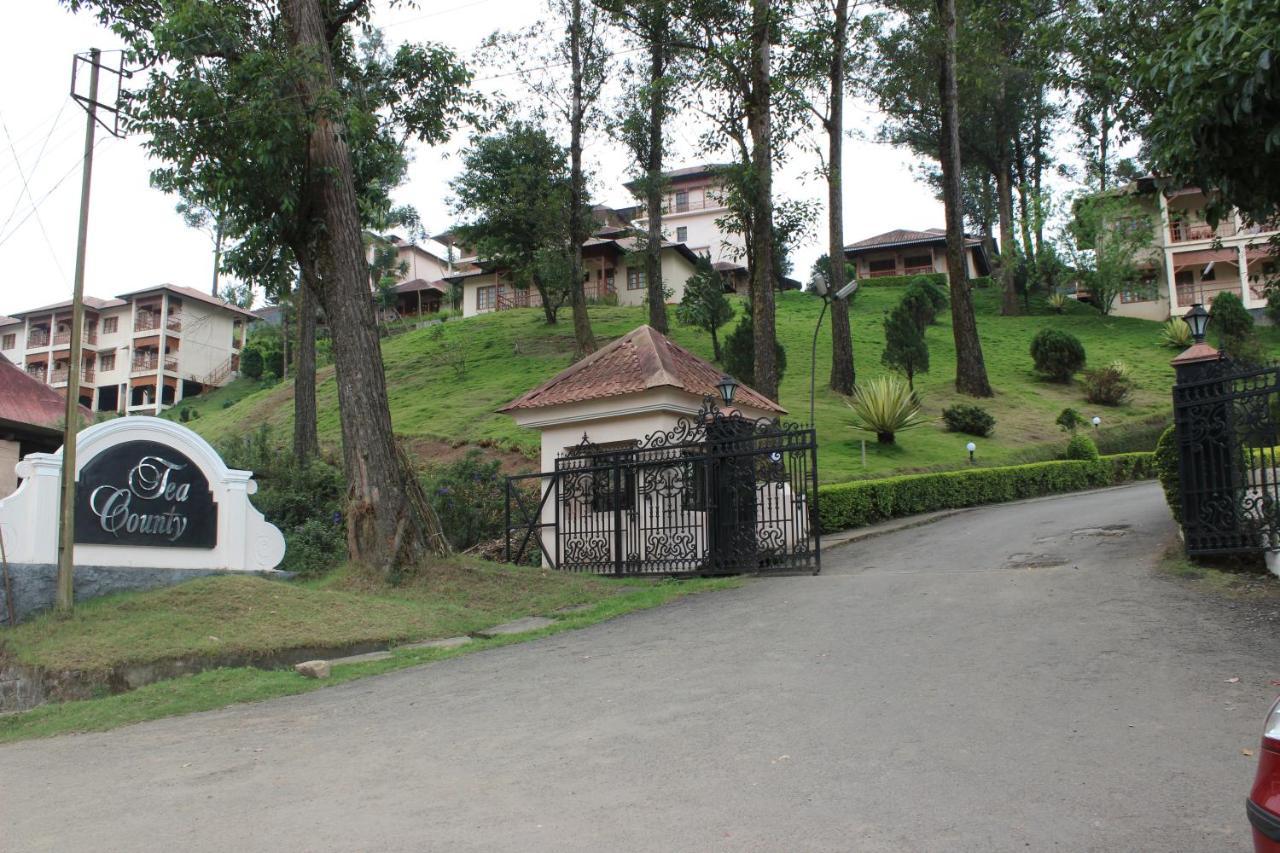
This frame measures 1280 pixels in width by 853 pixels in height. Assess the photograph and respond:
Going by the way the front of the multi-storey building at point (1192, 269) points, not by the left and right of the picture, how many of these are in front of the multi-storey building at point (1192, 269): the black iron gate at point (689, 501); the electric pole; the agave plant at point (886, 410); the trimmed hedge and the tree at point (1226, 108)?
5

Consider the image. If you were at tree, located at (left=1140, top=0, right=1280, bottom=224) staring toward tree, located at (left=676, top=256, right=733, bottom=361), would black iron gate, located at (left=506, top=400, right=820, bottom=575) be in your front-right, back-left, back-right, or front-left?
front-left

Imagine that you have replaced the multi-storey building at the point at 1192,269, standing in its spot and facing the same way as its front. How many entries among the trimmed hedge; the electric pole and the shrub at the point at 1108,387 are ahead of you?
3

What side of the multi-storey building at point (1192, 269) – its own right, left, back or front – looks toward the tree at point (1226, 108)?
front

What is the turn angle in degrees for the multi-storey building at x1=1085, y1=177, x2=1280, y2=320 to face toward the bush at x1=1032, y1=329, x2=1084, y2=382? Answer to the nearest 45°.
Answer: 0° — it already faces it

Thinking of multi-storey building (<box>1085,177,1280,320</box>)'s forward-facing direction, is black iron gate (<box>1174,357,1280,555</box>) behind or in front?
in front

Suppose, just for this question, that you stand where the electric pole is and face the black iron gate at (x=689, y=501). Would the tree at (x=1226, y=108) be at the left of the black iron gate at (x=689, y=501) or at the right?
right

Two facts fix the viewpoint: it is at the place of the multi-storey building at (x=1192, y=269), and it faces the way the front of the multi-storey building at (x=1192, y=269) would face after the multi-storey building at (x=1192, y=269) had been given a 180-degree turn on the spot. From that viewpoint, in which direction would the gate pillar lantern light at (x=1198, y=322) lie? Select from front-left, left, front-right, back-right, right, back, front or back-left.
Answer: back

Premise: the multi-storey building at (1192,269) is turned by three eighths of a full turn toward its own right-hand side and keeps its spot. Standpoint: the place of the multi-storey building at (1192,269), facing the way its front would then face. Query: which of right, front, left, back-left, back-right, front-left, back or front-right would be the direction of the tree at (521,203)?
left

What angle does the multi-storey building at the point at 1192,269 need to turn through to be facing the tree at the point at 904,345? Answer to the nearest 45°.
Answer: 0° — it already faces it

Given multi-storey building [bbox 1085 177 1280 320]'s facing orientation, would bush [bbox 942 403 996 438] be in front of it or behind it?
in front

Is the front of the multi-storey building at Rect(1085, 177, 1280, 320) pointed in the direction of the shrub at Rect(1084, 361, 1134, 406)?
yes

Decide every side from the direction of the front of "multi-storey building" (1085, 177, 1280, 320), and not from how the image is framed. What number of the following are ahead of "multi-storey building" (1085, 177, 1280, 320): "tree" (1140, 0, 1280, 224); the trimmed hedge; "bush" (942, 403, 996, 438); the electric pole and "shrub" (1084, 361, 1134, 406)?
5

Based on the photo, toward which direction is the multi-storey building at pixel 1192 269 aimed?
toward the camera

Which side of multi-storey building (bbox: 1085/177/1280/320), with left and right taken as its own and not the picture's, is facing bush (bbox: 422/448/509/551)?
front
